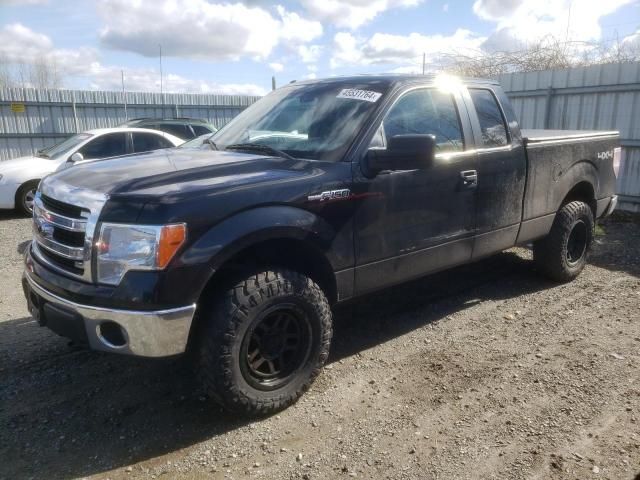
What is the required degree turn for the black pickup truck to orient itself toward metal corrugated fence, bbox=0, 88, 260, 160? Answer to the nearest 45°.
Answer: approximately 90° to its right

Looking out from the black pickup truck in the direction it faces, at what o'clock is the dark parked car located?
The dark parked car is roughly at 4 o'clock from the black pickup truck.

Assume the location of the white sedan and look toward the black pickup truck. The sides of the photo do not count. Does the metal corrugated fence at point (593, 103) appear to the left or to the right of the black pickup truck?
left

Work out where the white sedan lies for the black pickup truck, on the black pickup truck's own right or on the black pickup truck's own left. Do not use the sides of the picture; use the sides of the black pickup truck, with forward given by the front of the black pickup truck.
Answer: on the black pickup truck's own right

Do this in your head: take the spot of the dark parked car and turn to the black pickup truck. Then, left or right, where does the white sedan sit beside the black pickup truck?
right

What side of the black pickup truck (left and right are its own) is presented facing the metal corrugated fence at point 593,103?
back

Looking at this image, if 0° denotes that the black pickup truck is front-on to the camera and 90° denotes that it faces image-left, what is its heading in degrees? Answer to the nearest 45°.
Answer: approximately 45°
